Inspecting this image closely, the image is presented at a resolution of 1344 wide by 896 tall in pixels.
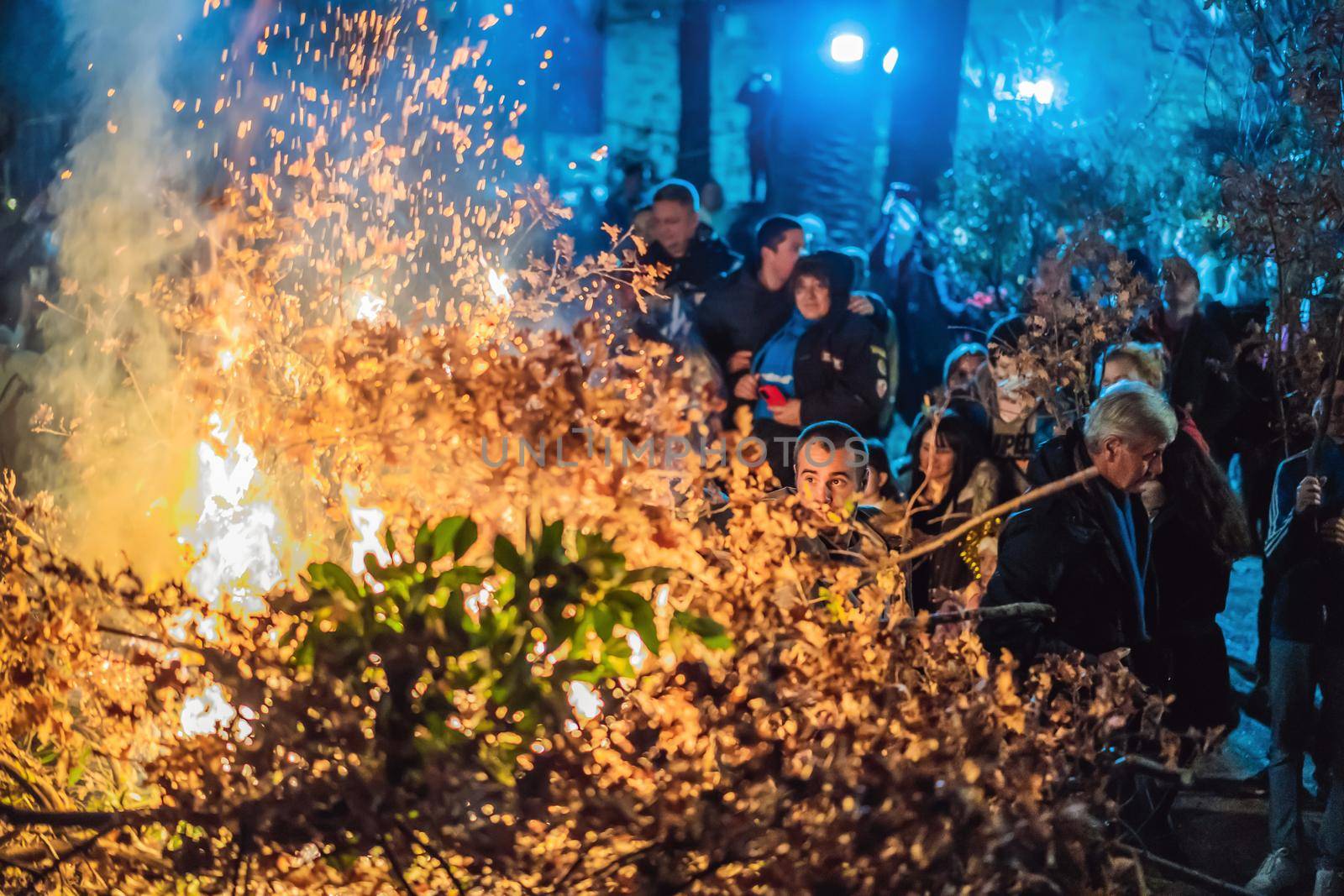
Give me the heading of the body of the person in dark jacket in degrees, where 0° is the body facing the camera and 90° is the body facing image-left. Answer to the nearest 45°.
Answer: approximately 45°

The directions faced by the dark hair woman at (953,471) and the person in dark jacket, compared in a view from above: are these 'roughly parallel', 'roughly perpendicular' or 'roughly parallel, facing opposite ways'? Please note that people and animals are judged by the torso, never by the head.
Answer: roughly parallel

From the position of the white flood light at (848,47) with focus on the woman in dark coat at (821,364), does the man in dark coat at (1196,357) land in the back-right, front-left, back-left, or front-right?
front-left

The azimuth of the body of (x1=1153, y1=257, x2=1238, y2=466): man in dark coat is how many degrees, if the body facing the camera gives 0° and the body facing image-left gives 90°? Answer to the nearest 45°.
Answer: approximately 45°

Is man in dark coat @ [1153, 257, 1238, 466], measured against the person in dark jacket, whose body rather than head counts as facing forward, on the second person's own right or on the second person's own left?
on the second person's own left

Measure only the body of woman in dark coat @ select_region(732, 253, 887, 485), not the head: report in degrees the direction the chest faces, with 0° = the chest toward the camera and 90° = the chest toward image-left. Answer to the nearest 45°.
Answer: approximately 45°

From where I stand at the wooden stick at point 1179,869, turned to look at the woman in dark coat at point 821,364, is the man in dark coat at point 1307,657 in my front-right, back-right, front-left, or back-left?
front-right

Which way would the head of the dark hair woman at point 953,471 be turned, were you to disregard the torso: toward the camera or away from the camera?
toward the camera

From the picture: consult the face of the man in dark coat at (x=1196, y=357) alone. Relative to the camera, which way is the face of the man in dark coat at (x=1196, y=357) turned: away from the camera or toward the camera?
toward the camera

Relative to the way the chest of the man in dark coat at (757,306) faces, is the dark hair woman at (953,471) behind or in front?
in front
